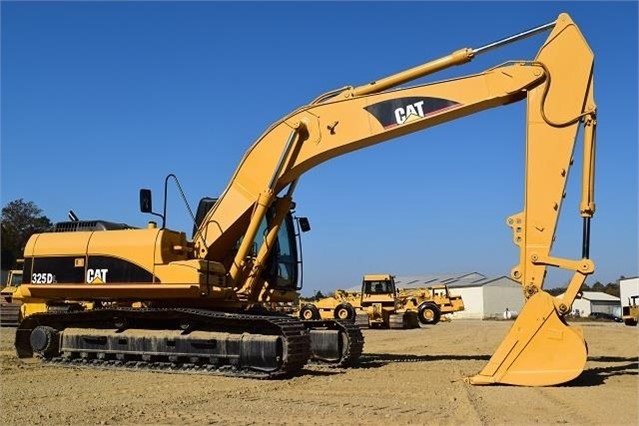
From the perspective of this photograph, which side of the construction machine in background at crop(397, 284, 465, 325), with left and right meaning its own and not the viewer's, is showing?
right

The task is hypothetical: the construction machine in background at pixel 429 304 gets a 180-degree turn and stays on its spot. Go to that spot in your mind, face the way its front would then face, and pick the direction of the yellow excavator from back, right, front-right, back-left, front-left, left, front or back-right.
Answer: left
